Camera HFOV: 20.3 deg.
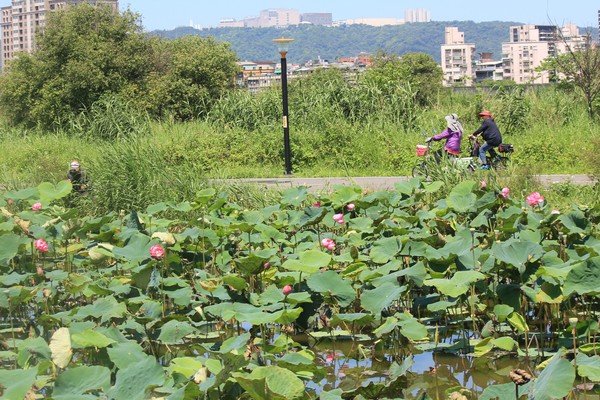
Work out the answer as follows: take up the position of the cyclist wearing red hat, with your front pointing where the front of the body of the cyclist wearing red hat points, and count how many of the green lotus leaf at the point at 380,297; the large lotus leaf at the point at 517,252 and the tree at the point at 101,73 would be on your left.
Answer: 2

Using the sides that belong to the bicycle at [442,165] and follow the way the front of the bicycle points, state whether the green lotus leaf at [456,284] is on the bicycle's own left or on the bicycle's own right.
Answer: on the bicycle's own left

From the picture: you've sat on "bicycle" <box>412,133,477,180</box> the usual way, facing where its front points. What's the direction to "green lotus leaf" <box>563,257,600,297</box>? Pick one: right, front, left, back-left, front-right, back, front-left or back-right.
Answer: left

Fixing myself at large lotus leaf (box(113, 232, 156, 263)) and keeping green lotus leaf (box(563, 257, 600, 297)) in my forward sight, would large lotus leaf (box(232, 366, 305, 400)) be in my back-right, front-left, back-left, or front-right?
front-right

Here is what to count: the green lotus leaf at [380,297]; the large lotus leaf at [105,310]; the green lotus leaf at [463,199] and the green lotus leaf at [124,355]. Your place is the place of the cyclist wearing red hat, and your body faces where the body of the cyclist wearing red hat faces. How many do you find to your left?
4

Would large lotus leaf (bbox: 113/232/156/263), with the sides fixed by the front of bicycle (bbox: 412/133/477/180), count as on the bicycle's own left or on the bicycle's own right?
on the bicycle's own left

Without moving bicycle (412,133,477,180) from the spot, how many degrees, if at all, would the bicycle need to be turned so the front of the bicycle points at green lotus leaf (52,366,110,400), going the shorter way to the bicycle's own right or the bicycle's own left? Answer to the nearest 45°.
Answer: approximately 90° to the bicycle's own left

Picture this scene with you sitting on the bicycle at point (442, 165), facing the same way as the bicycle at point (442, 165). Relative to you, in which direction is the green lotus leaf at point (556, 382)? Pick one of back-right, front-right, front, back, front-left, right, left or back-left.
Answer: left

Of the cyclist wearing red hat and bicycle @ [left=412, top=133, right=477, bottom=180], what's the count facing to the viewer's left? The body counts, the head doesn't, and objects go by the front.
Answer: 2

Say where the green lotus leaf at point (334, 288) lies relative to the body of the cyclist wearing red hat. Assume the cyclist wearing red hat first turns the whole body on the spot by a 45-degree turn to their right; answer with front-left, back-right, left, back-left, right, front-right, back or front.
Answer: back-left

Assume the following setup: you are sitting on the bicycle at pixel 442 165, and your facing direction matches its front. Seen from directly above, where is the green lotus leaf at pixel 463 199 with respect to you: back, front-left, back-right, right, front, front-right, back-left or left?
left

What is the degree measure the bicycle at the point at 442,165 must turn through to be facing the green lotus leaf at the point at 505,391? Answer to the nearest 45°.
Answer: approximately 90° to its left

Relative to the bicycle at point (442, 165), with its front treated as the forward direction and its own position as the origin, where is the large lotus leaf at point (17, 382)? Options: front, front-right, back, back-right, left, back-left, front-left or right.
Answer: left

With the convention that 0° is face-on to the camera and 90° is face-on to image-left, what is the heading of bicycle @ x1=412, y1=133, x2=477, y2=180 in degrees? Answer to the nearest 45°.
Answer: approximately 90°

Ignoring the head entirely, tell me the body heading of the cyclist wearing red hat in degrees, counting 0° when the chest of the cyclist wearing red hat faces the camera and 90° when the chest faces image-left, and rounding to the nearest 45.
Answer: approximately 90°
